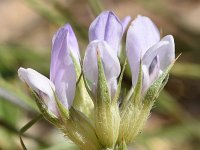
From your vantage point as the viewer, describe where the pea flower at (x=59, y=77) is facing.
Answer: facing to the left of the viewer
